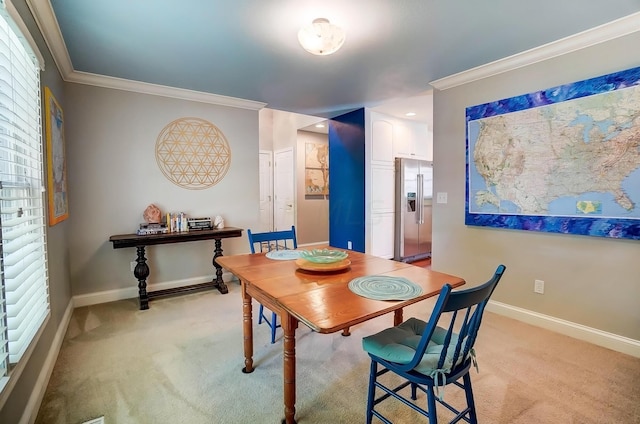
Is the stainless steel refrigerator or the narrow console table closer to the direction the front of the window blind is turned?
the stainless steel refrigerator

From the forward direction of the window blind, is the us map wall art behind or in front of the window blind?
in front

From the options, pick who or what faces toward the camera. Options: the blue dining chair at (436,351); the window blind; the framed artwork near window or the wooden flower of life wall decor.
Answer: the wooden flower of life wall decor

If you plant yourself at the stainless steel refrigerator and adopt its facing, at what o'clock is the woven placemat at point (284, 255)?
The woven placemat is roughly at 2 o'clock from the stainless steel refrigerator.

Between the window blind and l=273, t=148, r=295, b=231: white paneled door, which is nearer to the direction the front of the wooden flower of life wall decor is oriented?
the window blind

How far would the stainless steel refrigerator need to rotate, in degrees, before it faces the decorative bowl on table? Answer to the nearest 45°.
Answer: approximately 45° to its right

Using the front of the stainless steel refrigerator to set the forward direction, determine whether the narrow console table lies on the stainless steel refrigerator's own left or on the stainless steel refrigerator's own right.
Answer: on the stainless steel refrigerator's own right

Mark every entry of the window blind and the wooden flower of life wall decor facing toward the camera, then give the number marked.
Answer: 1

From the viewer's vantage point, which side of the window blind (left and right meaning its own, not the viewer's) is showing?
right

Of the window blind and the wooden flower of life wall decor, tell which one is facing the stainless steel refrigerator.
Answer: the window blind

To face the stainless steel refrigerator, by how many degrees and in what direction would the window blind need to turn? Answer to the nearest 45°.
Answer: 0° — it already faces it

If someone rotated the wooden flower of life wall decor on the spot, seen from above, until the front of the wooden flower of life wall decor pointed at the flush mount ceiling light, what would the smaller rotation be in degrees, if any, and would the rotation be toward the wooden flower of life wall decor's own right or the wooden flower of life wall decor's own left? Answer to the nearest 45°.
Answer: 0° — it already faces it

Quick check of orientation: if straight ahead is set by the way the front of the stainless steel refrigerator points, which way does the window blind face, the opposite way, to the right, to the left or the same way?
to the left

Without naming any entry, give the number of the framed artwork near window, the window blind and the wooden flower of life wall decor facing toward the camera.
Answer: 1

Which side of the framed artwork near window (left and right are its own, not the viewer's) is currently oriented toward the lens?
right
